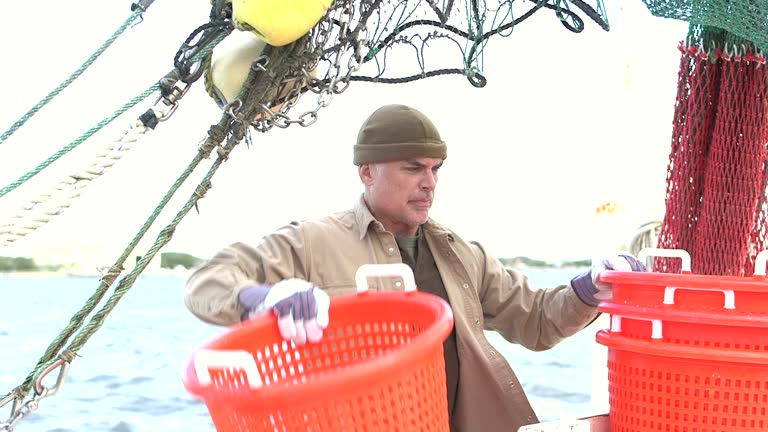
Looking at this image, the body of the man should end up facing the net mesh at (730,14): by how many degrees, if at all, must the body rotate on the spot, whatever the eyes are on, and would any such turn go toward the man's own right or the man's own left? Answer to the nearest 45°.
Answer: approximately 45° to the man's own left

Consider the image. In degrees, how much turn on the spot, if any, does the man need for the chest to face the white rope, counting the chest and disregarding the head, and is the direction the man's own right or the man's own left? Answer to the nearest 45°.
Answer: approximately 90° to the man's own right

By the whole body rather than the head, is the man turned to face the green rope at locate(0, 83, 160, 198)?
no

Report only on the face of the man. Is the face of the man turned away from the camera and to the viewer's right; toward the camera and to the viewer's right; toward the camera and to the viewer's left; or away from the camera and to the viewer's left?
toward the camera and to the viewer's right

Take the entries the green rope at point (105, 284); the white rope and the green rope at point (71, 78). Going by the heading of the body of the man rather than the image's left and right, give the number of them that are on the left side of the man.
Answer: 0

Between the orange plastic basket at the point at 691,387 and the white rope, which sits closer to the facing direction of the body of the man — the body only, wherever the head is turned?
the orange plastic basket

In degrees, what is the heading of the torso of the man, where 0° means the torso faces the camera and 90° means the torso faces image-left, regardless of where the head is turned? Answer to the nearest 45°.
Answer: approximately 315°

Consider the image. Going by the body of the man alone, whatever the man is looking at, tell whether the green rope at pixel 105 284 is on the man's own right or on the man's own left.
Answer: on the man's own right

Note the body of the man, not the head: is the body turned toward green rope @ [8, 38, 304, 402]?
no

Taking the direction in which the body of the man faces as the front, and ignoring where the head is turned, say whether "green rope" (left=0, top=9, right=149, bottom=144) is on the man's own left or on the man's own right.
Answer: on the man's own right

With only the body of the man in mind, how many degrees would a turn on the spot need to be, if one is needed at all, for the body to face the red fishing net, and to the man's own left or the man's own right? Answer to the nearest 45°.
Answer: approximately 45° to the man's own left
